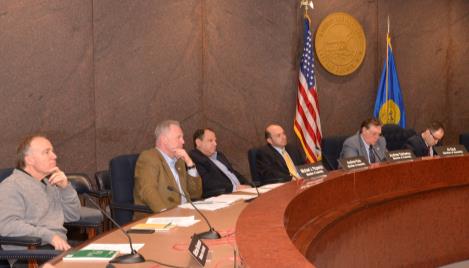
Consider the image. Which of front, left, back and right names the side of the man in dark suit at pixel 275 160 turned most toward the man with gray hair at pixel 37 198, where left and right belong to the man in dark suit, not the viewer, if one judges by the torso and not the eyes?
right

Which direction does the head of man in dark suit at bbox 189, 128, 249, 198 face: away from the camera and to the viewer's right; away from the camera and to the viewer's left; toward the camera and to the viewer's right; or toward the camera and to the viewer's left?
toward the camera and to the viewer's right

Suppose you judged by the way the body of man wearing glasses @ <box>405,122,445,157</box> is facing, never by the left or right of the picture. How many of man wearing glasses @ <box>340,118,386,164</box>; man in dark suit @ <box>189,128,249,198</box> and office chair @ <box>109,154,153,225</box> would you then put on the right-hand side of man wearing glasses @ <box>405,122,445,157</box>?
3

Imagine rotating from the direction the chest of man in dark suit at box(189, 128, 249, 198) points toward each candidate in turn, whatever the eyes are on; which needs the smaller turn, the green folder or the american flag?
the green folder

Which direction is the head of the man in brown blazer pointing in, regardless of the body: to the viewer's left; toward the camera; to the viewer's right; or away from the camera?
to the viewer's right

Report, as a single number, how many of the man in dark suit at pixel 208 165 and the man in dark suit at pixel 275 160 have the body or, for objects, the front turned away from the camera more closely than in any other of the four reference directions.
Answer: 0

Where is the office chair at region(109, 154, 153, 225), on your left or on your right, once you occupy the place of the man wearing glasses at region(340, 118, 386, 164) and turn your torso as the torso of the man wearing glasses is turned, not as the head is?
on your right

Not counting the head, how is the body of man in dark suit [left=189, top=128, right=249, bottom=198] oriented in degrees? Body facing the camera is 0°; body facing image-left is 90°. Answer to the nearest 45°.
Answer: approximately 315°

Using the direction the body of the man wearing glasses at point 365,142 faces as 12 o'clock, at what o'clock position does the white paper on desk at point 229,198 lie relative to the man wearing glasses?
The white paper on desk is roughly at 2 o'clock from the man wearing glasses.

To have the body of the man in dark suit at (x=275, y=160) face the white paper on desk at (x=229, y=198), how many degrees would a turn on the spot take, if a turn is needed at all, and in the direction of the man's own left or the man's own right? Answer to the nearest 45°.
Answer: approximately 45° to the man's own right

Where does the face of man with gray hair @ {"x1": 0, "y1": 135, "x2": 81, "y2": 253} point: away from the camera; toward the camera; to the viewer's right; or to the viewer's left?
to the viewer's right

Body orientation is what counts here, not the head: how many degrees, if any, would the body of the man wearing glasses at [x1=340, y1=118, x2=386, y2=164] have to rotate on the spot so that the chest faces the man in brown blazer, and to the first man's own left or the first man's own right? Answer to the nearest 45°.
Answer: approximately 90° to the first man's own right

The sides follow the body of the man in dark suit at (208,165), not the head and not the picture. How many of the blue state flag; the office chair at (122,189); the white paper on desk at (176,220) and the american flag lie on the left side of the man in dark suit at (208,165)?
2
